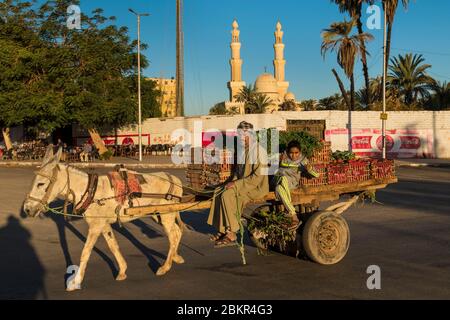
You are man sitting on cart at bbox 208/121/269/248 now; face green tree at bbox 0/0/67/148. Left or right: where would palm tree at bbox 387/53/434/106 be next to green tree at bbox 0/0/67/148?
right

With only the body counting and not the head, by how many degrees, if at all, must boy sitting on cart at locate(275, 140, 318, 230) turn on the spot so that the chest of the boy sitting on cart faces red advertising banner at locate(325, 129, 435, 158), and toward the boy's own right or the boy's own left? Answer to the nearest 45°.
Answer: approximately 180°

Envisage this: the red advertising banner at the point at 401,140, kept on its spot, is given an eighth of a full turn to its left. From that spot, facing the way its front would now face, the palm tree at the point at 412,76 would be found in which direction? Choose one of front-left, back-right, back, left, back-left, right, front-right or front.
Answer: back-left

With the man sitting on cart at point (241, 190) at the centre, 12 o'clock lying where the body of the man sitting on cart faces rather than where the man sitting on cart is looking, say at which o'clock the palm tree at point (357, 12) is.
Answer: The palm tree is roughly at 5 o'clock from the man sitting on cart.

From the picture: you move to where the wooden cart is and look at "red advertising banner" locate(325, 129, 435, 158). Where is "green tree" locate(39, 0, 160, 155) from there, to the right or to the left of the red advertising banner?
left

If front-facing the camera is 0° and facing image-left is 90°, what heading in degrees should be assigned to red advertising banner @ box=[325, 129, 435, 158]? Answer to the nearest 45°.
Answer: approximately 0°

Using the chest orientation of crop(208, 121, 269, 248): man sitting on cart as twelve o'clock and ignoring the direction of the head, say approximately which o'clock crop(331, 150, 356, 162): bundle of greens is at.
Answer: The bundle of greens is roughly at 6 o'clock from the man sitting on cart.

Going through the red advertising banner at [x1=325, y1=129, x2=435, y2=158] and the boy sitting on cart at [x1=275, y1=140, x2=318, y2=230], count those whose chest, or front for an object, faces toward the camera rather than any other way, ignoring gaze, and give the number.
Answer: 2
